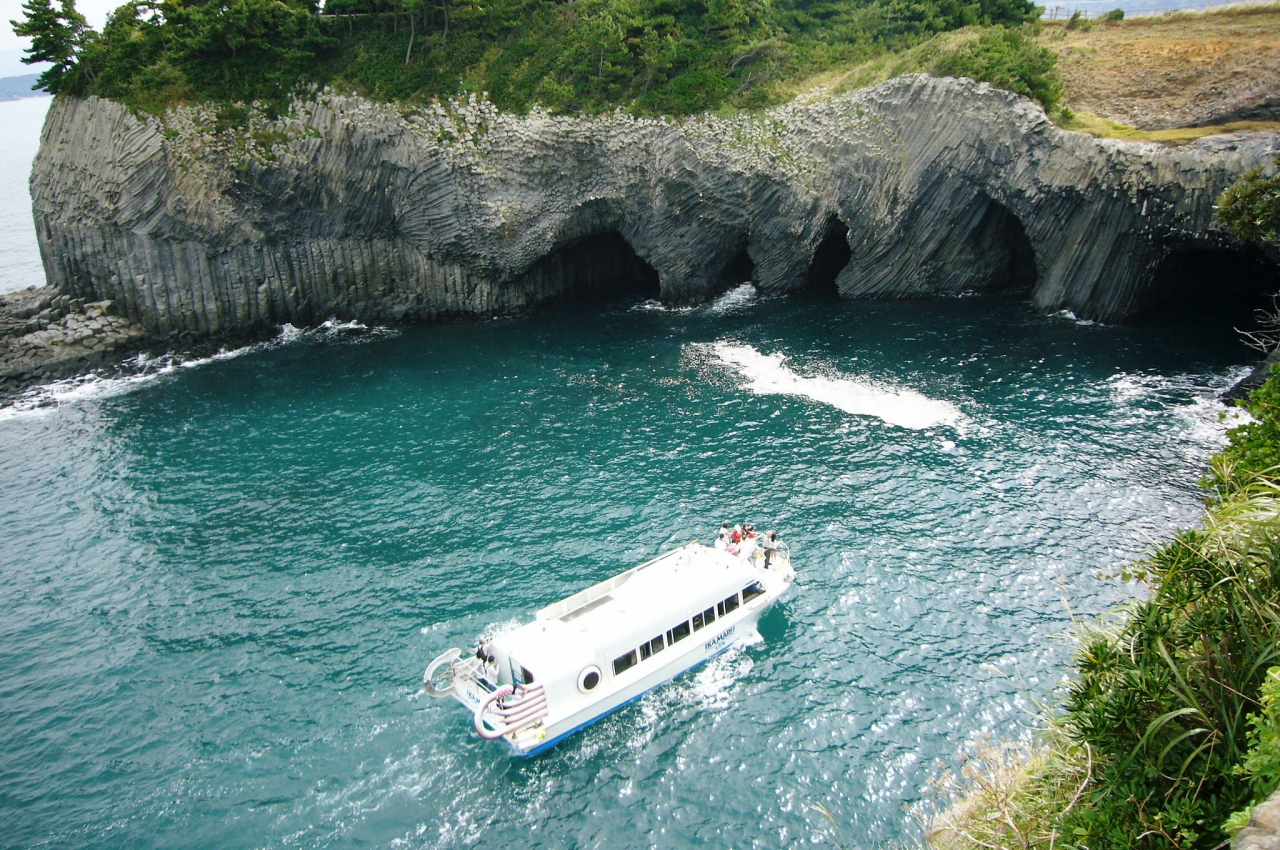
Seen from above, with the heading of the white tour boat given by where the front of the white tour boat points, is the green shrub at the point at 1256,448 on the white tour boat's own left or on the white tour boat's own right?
on the white tour boat's own right

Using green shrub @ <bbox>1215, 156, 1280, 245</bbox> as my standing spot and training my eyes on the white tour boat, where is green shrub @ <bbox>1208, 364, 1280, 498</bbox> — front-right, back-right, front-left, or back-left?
front-left

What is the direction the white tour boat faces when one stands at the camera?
facing away from the viewer and to the right of the viewer

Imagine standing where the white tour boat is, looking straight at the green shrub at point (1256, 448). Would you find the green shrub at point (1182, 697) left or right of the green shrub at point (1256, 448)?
right

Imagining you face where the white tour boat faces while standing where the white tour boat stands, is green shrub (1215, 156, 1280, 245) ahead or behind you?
ahead

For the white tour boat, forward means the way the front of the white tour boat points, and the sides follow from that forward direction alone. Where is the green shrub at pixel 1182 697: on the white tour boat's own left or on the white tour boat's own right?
on the white tour boat's own right
